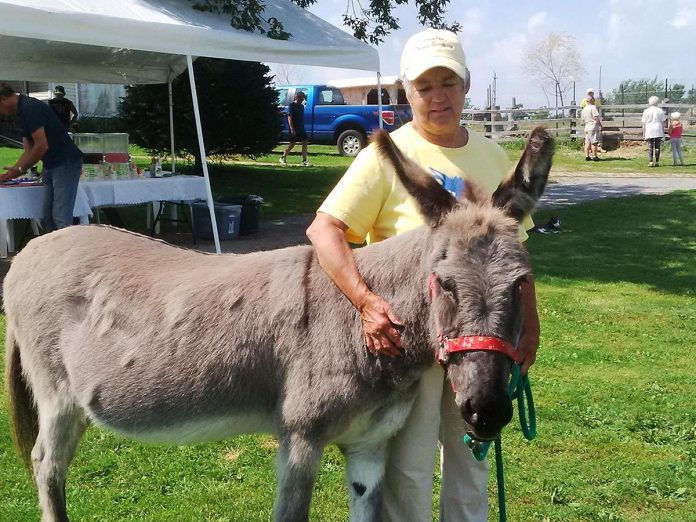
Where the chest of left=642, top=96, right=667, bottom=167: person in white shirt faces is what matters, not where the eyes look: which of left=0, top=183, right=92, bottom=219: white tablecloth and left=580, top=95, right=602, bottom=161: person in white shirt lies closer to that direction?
the person in white shirt

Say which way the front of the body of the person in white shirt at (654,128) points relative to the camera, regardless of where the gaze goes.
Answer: away from the camera

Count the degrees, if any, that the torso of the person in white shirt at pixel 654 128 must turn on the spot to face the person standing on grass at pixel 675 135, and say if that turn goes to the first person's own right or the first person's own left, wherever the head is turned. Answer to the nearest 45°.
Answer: approximately 45° to the first person's own right

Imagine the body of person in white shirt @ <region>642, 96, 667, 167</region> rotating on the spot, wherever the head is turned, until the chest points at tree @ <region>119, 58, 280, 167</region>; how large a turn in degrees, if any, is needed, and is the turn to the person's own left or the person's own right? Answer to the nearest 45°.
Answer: approximately 135° to the person's own left

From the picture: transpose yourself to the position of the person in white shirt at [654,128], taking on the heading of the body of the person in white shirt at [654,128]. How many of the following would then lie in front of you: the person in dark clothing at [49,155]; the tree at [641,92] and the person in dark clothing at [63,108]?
1

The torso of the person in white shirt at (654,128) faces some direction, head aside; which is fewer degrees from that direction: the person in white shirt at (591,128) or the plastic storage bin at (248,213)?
the person in white shirt

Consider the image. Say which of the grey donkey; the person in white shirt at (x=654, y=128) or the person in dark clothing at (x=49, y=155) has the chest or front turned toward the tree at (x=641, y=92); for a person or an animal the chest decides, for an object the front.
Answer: the person in white shirt

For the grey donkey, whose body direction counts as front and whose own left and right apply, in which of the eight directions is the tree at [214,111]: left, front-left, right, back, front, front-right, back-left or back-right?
back-left
